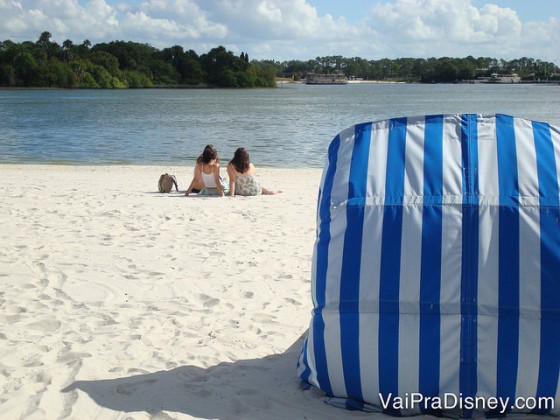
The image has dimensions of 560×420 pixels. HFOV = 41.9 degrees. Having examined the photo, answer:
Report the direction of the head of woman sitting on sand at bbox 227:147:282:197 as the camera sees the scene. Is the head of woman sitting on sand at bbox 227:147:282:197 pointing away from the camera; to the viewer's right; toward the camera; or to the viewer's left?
away from the camera

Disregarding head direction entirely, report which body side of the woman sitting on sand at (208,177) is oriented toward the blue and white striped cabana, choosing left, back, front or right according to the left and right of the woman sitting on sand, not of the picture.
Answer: back

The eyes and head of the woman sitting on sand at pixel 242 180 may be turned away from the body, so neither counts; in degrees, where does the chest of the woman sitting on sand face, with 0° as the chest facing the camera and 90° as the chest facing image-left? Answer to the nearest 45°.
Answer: approximately 180°

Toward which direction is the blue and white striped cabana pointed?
away from the camera

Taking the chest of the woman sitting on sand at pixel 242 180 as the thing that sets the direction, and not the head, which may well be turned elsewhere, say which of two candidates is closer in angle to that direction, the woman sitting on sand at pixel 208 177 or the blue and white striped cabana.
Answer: the woman sitting on sand

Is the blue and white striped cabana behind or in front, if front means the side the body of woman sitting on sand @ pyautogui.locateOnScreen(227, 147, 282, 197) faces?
behind

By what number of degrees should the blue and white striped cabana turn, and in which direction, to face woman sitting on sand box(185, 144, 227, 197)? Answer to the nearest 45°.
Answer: approximately 45° to its left

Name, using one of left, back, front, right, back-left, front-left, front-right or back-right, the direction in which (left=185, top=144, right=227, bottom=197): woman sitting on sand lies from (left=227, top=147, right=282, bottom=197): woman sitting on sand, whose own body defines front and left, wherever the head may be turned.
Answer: left

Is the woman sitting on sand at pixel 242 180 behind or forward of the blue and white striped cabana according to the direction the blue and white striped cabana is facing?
forward

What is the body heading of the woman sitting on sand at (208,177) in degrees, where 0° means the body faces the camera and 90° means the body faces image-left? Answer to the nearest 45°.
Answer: approximately 180°

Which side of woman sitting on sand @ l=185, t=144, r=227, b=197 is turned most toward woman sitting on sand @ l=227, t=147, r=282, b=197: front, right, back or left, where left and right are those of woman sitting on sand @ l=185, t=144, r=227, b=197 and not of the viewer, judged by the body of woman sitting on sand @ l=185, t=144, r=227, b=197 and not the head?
right
